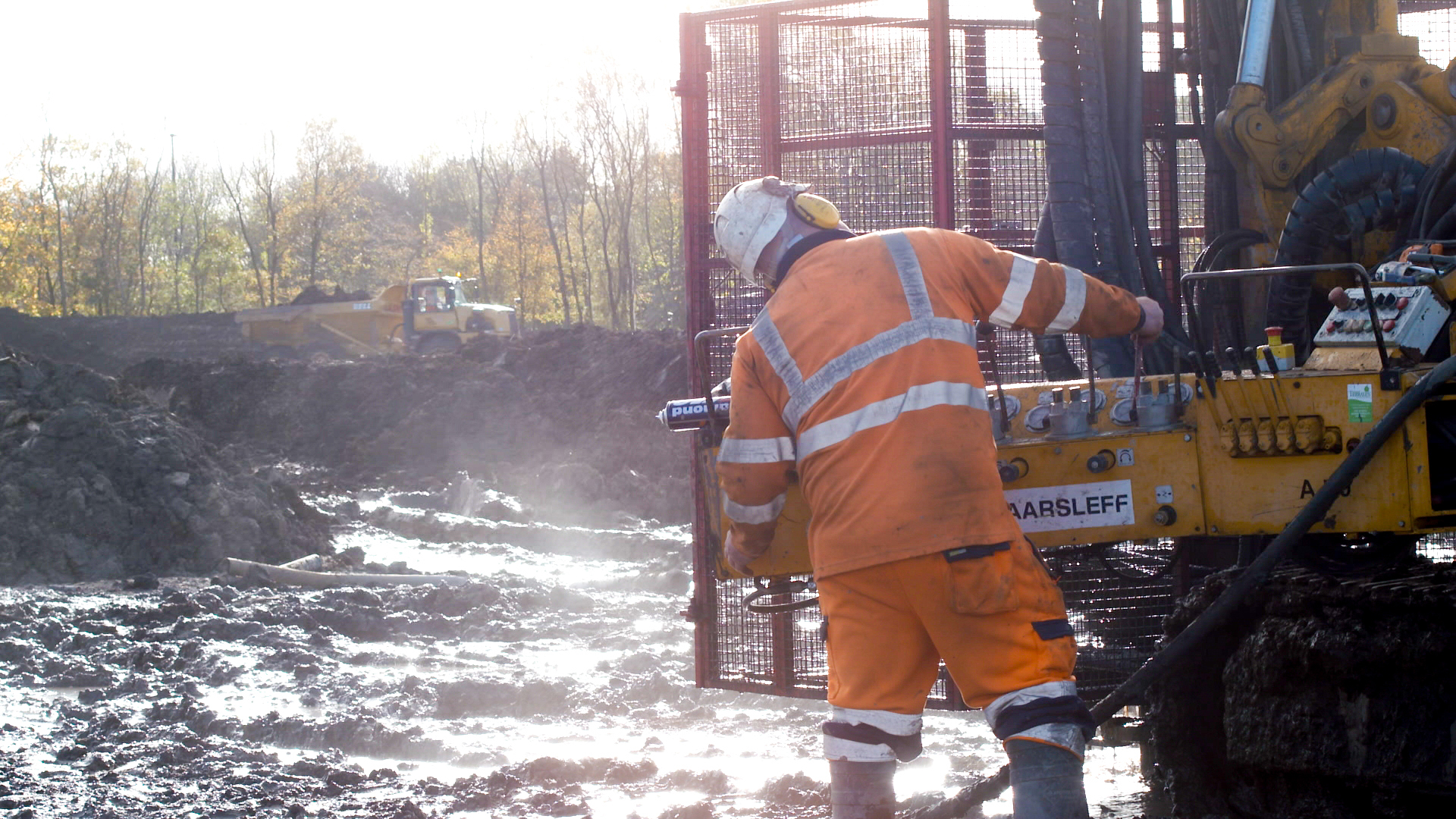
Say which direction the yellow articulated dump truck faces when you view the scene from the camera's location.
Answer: facing to the right of the viewer

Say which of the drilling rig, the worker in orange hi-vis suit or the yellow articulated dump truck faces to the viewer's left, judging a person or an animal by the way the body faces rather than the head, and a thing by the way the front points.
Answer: the drilling rig

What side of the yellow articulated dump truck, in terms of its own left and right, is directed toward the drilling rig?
right

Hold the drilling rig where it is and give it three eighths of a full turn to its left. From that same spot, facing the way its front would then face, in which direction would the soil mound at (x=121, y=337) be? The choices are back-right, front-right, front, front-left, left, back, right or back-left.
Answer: back

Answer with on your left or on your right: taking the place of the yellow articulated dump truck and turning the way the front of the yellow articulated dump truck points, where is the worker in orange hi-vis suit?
on your right

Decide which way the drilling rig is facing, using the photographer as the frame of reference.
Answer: facing to the left of the viewer

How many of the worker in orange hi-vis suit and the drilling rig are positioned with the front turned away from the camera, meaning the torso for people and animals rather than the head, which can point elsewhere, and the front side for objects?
1

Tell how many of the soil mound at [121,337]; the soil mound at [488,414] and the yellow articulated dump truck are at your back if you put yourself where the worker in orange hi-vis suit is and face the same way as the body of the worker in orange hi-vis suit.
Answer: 0

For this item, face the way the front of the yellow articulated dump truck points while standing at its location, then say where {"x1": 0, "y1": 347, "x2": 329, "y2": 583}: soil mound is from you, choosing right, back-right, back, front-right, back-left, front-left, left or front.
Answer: right

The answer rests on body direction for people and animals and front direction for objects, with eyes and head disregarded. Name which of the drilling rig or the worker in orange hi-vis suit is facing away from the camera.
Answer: the worker in orange hi-vis suit

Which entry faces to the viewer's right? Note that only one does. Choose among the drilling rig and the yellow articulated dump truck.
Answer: the yellow articulated dump truck

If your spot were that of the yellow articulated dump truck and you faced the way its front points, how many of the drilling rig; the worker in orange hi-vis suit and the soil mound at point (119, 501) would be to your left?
0

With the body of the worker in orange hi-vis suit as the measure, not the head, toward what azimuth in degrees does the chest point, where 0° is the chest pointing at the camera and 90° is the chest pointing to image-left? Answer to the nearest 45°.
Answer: approximately 180°

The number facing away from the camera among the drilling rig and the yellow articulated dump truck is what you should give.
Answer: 0

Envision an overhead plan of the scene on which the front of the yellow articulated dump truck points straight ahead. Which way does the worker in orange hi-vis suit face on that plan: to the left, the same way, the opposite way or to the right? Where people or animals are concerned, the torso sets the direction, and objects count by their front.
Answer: to the left

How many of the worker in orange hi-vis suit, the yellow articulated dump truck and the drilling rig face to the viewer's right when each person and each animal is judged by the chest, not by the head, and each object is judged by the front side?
1
